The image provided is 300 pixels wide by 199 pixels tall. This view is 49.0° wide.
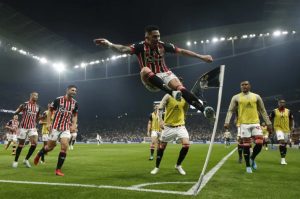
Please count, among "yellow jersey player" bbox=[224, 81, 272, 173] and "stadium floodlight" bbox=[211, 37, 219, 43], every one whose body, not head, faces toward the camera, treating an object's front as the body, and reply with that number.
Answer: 2

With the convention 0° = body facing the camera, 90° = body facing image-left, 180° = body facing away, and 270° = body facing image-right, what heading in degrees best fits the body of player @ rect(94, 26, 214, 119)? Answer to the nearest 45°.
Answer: approximately 315°

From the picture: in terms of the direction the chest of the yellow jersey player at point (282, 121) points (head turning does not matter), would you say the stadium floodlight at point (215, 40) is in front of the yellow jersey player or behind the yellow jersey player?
behind

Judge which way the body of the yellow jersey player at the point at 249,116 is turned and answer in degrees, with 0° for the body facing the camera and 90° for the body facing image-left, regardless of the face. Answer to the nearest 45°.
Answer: approximately 0°

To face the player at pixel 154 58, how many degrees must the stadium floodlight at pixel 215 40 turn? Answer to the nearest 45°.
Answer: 0° — it already faces them

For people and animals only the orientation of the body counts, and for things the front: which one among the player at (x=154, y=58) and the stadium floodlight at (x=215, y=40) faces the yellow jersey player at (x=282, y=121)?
the stadium floodlight
